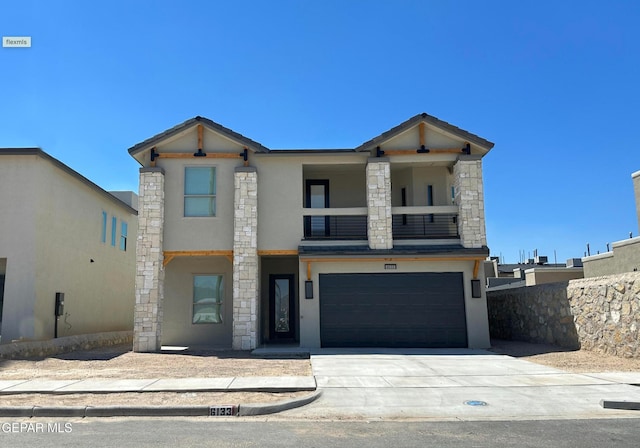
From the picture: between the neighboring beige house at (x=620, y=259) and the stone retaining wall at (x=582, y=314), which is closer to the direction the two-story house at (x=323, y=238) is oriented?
the stone retaining wall

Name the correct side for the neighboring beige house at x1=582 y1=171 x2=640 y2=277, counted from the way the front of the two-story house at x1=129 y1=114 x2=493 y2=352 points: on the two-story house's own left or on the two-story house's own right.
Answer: on the two-story house's own left

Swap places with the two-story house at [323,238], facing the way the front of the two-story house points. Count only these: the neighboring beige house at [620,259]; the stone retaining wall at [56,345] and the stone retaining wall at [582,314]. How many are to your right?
1

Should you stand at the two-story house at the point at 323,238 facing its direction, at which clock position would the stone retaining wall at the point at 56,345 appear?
The stone retaining wall is roughly at 3 o'clock from the two-story house.

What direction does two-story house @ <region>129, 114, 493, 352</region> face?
toward the camera

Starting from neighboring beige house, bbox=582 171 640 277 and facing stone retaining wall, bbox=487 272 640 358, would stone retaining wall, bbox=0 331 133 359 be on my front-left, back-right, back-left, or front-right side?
front-right

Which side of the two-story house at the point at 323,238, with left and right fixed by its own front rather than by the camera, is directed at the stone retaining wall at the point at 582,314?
left

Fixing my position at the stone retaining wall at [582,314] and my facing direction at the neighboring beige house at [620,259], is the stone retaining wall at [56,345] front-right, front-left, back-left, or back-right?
back-left

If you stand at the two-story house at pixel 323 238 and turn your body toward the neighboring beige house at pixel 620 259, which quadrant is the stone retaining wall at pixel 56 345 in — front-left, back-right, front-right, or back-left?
back-left
